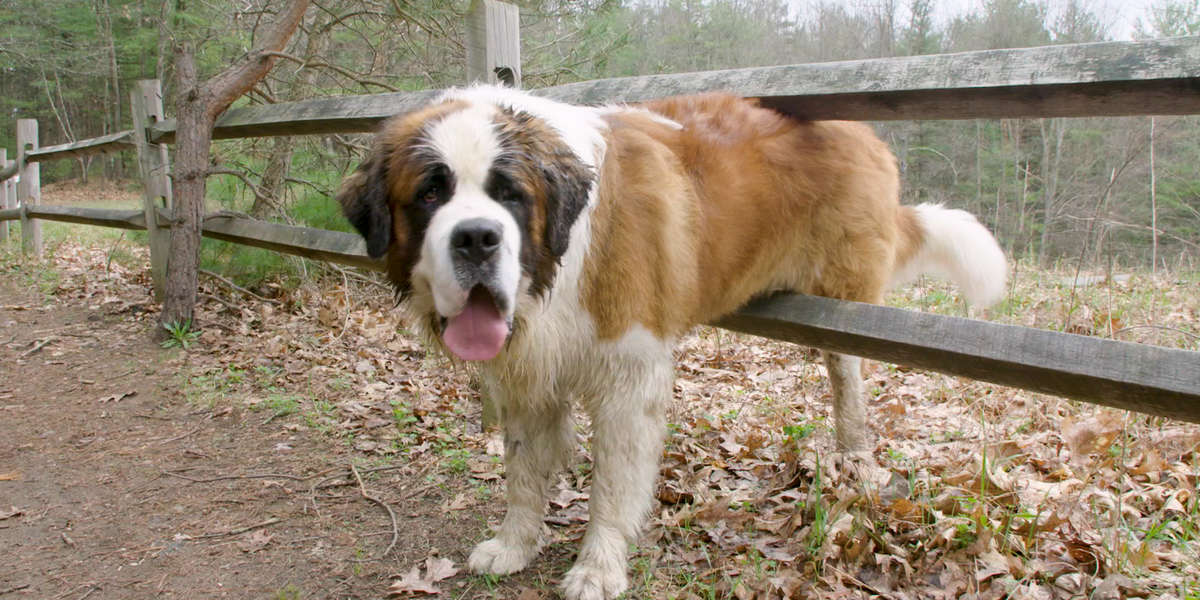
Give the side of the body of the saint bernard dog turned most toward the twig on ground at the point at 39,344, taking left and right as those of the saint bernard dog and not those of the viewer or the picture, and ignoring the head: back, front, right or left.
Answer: right

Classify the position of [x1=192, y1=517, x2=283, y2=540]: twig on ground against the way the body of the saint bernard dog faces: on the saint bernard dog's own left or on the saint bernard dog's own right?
on the saint bernard dog's own right

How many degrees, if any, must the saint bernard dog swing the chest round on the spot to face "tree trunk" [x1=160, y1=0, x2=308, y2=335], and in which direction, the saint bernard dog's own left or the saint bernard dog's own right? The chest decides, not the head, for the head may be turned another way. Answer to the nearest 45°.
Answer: approximately 90° to the saint bernard dog's own right

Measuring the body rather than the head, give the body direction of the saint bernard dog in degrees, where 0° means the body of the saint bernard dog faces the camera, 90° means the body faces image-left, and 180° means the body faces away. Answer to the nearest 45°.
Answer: approximately 45°

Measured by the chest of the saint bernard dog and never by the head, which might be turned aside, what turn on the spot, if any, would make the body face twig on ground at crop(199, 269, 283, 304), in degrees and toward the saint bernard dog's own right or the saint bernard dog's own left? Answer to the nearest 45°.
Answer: approximately 90° to the saint bernard dog's own right

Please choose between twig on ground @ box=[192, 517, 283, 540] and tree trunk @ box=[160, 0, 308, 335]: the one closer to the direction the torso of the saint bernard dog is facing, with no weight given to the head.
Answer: the twig on ground

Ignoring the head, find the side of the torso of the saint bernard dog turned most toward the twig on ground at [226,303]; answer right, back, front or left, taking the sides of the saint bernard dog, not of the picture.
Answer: right
